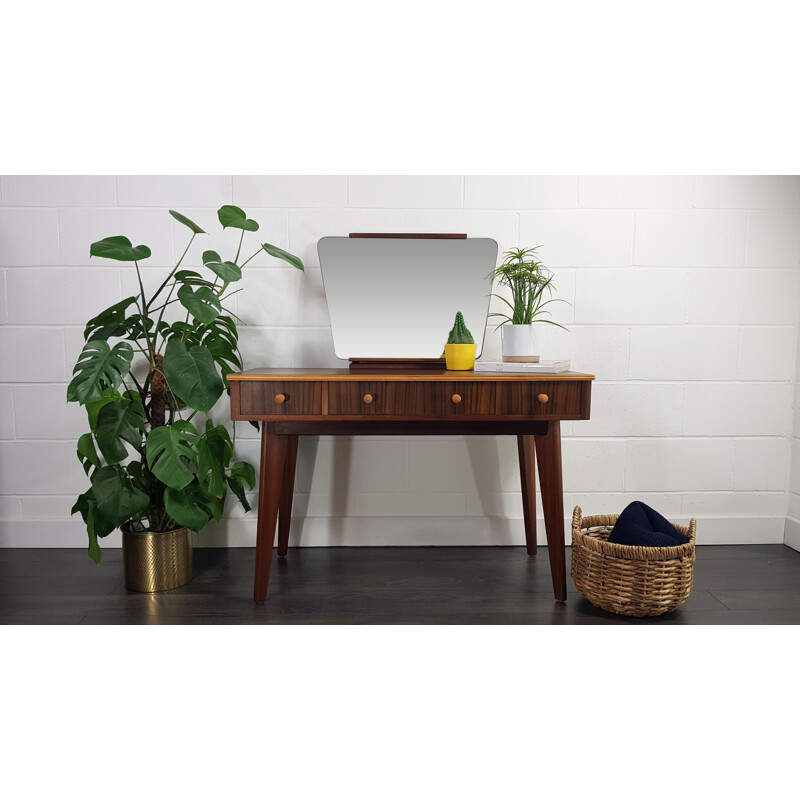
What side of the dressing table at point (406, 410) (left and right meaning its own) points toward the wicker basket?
left

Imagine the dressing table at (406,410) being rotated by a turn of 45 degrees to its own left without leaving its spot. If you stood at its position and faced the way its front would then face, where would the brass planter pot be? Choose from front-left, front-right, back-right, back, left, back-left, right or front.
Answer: back-right

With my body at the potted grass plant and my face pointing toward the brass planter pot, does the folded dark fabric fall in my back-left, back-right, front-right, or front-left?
back-left

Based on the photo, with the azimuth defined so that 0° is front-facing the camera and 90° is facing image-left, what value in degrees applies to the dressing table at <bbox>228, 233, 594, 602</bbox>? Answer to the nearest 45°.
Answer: approximately 0°

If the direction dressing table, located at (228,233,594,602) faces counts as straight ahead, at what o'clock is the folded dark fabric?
The folded dark fabric is roughly at 9 o'clock from the dressing table.
